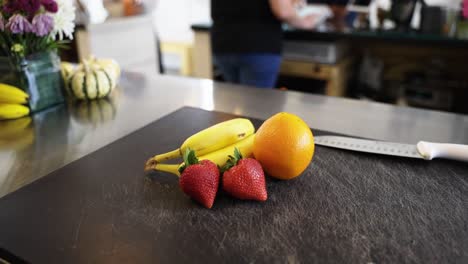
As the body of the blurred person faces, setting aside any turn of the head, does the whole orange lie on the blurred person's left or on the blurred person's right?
on the blurred person's right
